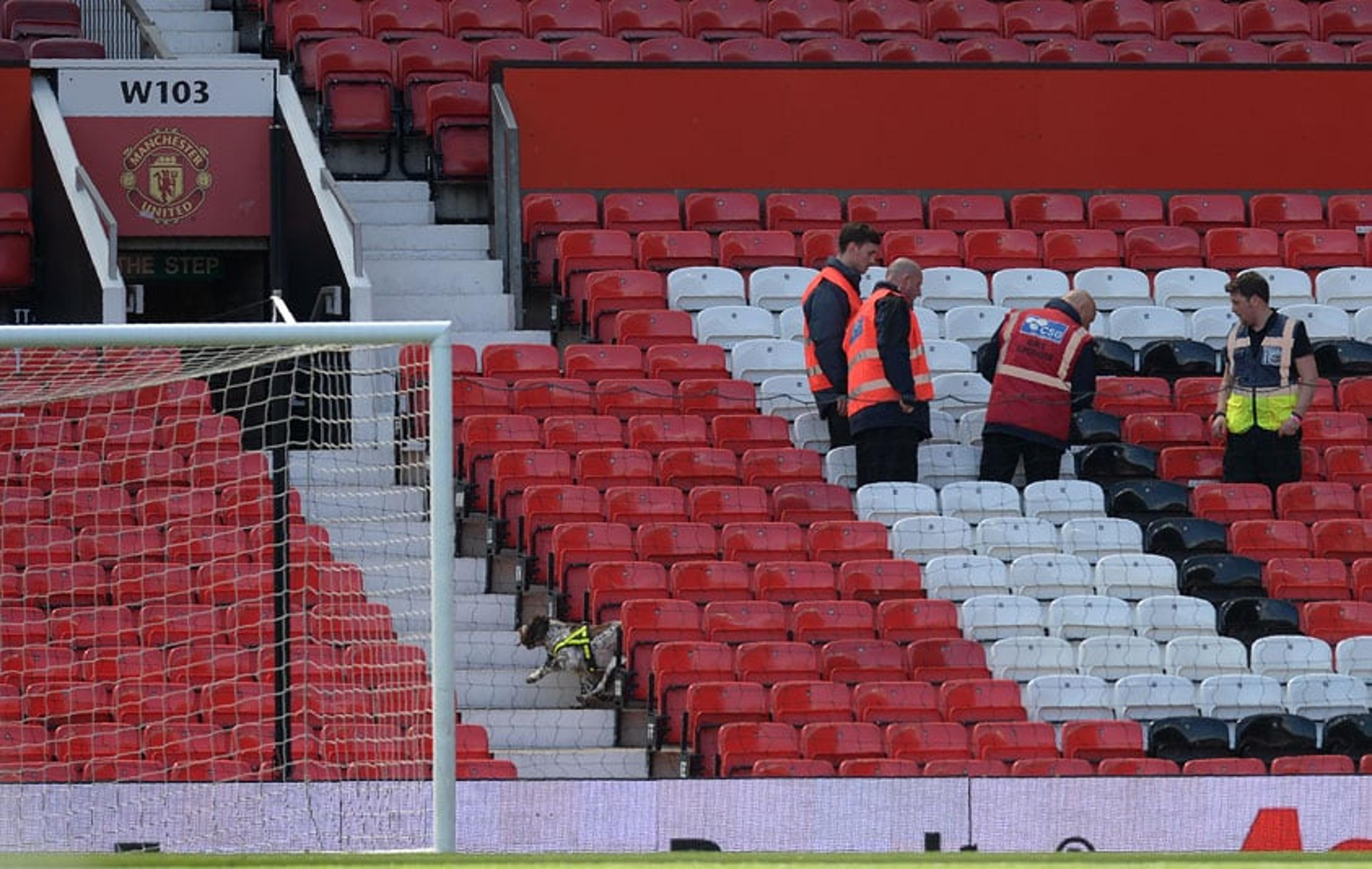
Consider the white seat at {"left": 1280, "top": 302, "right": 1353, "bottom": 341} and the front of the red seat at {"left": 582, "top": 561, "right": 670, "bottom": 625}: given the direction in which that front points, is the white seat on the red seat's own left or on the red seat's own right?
on the red seat's own left

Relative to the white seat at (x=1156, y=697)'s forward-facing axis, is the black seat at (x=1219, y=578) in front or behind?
behind

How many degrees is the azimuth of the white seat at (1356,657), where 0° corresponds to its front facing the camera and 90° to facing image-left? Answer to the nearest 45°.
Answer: approximately 0°

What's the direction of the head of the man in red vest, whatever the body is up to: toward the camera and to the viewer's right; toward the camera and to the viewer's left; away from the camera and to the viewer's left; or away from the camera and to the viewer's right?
away from the camera and to the viewer's right

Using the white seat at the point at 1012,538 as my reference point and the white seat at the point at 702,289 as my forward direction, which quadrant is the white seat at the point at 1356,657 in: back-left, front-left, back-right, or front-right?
back-right

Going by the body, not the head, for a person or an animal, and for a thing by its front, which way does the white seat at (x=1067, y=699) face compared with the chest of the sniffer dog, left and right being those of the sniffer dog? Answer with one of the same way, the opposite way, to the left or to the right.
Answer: to the left

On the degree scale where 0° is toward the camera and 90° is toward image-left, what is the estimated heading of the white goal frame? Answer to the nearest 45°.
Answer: approximately 0°
